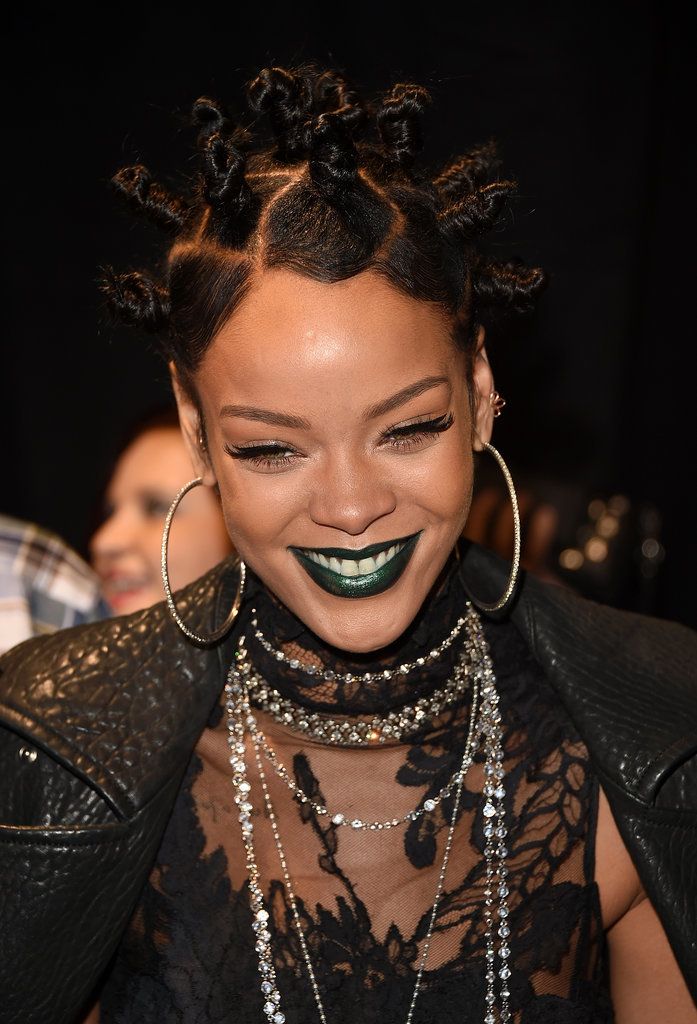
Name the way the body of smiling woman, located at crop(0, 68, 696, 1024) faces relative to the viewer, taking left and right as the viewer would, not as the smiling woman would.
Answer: facing the viewer
